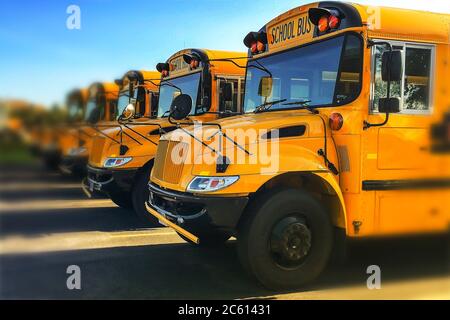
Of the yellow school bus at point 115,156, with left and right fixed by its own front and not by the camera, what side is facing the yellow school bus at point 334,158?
left

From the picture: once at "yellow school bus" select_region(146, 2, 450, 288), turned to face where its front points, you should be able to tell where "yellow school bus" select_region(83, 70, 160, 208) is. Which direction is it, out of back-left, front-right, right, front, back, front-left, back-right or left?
right

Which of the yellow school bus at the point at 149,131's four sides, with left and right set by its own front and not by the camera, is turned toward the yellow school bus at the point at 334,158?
left

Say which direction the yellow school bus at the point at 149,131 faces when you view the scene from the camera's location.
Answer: facing the viewer and to the left of the viewer

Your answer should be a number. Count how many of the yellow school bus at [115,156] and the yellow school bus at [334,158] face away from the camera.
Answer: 0

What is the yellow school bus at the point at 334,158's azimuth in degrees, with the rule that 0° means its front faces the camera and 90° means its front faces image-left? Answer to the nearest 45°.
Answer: approximately 45°

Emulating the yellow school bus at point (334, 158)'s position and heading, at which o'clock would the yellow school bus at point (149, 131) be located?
the yellow school bus at point (149, 131) is roughly at 3 o'clock from the yellow school bus at point (334, 158).
